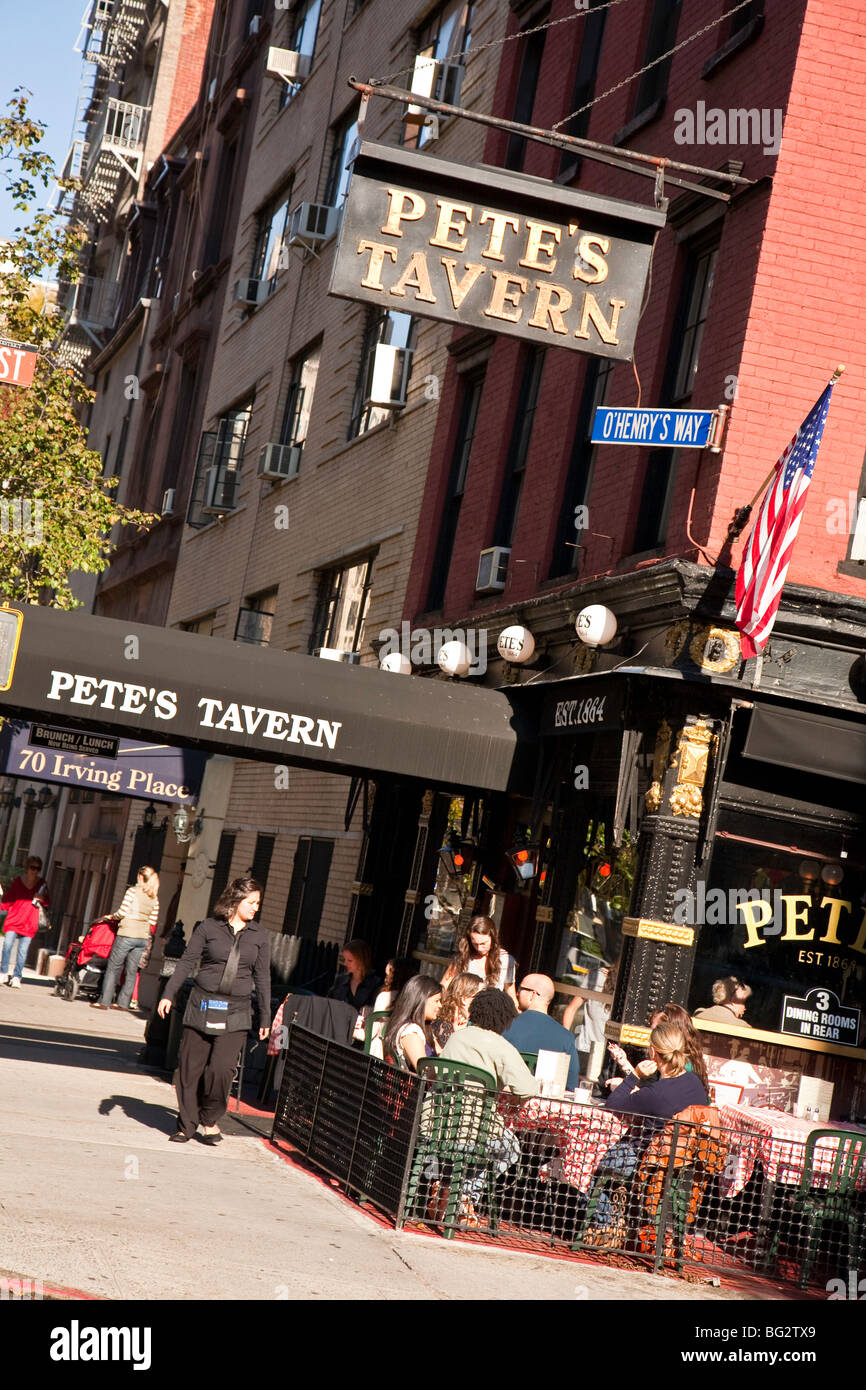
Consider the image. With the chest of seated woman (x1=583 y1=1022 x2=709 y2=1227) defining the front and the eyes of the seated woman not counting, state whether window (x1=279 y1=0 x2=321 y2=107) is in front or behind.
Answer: in front

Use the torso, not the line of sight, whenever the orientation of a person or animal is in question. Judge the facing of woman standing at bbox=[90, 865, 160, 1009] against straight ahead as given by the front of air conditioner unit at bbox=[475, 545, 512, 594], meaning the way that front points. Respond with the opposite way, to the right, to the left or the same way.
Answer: to the right

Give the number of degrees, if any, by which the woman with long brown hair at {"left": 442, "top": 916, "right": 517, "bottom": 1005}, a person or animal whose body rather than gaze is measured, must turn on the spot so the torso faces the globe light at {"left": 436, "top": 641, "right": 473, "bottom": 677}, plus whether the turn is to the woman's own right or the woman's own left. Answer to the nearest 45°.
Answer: approximately 180°

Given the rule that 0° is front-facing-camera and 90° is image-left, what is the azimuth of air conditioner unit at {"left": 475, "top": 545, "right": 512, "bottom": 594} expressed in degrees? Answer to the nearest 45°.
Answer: approximately 45°

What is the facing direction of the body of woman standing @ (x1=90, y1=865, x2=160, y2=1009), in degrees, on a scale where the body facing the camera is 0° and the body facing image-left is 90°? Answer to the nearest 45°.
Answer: approximately 135°

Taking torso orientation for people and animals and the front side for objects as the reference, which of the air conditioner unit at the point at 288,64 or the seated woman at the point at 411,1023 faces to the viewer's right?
the seated woman

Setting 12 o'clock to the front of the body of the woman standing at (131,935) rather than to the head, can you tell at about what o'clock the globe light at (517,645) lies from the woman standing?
The globe light is roughly at 7 o'clock from the woman standing.

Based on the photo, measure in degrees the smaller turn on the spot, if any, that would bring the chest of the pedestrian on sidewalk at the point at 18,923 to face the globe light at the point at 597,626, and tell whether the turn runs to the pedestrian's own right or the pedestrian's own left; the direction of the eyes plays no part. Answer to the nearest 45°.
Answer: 0° — they already face it

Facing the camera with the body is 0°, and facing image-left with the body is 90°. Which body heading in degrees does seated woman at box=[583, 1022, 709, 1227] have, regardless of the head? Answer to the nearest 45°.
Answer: approximately 135°

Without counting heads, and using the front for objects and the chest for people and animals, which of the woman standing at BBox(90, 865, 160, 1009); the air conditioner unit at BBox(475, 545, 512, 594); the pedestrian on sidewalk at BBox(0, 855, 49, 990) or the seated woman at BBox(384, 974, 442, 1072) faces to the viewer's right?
the seated woman
